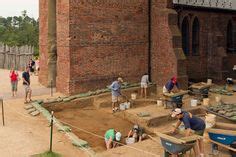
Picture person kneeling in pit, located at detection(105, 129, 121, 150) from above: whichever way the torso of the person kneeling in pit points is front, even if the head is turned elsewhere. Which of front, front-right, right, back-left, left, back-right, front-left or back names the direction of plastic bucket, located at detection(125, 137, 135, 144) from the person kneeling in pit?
front-left

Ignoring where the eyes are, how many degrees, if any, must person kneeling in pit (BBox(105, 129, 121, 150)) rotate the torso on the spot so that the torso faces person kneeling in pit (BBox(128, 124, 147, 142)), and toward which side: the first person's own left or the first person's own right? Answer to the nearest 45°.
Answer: approximately 45° to the first person's own left

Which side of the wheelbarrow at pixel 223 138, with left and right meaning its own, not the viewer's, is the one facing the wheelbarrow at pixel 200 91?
left

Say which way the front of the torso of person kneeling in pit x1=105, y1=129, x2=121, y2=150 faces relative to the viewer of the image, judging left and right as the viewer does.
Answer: facing to the right of the viewer

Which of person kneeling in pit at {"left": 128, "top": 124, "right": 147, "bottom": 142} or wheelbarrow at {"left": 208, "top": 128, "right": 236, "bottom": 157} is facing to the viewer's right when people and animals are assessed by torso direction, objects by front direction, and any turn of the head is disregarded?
the wheelbarrow

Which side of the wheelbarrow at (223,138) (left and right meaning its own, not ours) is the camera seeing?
right

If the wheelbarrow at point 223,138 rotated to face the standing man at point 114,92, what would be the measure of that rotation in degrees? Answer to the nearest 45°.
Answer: approximately 135° to its left
